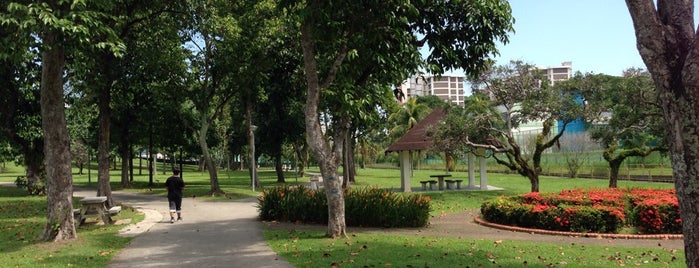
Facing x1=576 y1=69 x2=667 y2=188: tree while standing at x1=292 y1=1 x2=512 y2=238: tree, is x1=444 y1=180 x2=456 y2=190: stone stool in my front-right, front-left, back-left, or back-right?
front-left

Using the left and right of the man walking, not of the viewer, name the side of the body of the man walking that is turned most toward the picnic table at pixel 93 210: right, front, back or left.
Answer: left

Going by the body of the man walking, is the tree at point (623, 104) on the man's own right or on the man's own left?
on the man's own right

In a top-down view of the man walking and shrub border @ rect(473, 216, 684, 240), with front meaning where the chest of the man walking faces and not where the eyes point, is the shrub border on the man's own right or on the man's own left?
on the man's own right

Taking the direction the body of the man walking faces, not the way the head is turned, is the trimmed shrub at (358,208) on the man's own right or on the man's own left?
on the man's own right

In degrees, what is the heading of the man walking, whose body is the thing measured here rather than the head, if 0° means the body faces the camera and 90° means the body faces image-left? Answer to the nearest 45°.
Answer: approximately 180°

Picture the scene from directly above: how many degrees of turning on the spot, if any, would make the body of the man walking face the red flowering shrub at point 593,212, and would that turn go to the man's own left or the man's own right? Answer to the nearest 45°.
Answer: approximately 135° to the man's own right

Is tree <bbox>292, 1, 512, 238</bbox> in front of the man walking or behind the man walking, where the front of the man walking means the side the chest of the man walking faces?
behind

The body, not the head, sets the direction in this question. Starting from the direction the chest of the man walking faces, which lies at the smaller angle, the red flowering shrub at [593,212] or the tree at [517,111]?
the tree

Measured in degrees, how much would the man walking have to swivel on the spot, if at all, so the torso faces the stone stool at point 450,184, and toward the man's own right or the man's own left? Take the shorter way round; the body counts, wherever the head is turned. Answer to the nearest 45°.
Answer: approximately 45° to the man's own right
